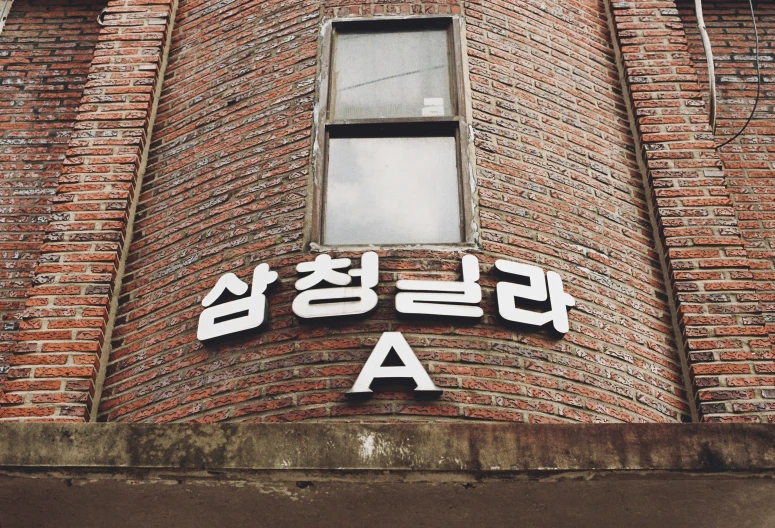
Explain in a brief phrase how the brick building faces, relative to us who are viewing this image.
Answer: facing the viewer
